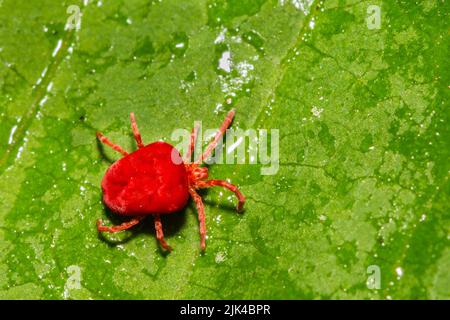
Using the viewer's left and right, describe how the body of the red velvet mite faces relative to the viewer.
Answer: facing to the right of the viewer
